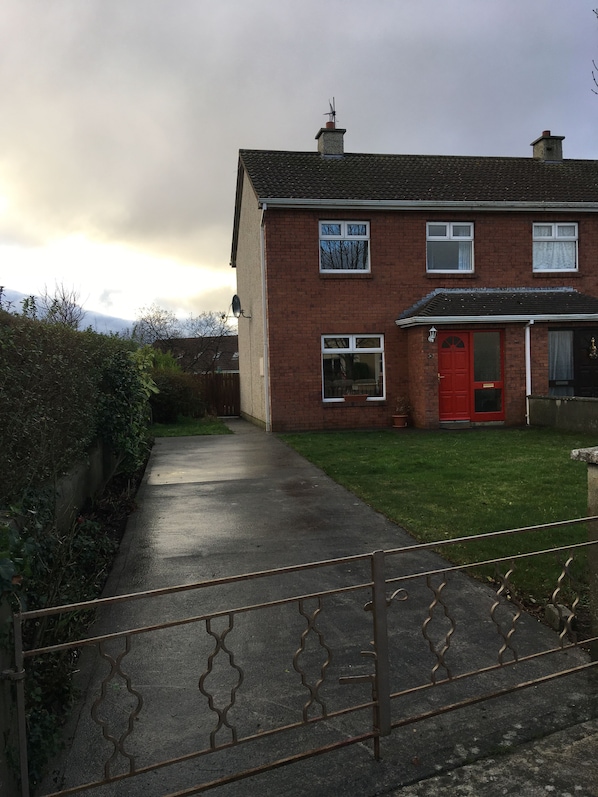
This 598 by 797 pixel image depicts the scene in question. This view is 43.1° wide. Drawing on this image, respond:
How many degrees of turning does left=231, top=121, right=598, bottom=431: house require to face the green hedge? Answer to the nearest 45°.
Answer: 0° — it already faces it

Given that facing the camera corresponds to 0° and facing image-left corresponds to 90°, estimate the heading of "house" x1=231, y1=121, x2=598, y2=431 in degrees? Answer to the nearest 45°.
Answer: approximately 0°

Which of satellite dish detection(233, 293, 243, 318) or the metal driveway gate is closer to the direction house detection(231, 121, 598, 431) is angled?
the metal driveway gate

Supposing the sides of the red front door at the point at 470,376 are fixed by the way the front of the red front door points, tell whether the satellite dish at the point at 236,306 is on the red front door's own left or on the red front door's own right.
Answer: on the red front door's own right

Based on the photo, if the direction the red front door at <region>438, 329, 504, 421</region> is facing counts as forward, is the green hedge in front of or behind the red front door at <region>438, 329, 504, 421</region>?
in front

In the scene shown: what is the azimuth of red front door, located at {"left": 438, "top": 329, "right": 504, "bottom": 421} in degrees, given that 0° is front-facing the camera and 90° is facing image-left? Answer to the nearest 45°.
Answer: approximately 0°

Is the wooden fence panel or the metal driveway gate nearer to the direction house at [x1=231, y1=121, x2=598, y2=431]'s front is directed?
the metal driveway gate

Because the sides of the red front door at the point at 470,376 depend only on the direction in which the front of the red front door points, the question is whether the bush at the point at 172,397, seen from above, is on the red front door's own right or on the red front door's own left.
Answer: on the red front door's own right

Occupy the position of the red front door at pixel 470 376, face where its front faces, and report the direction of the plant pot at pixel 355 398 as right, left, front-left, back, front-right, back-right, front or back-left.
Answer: right

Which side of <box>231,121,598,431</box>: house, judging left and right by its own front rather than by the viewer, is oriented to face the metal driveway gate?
front
